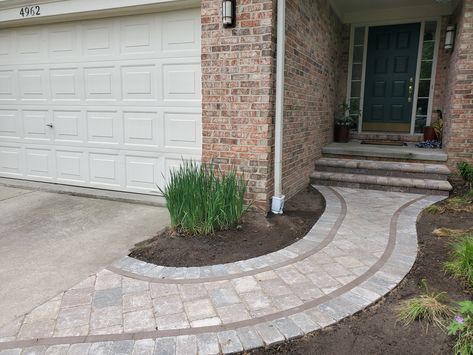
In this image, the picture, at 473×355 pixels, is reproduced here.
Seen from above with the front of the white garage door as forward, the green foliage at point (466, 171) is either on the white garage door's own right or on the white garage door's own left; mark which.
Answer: on the white garage door's own left

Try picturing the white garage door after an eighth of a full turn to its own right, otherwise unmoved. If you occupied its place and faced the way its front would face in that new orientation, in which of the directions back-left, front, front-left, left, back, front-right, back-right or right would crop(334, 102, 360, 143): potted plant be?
back

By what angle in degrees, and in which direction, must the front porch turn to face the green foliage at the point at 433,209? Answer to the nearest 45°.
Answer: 0° — it already faces it

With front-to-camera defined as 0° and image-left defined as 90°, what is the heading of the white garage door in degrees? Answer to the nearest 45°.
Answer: approximately 45°

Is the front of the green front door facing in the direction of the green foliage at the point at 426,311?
yes

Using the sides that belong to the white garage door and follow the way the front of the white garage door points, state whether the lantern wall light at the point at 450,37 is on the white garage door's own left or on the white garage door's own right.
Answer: on the white garage door's own left
